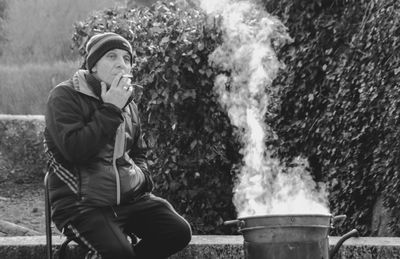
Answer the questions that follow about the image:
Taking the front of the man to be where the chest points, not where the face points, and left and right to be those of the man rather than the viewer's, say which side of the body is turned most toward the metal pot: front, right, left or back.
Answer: front

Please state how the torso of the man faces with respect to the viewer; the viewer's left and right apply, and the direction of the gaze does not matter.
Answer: facing the viewer and to the right of the viewer

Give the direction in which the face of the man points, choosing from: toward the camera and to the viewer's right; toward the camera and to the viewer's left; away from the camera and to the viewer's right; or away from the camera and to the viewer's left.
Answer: toward the camera and to the viewer's right
